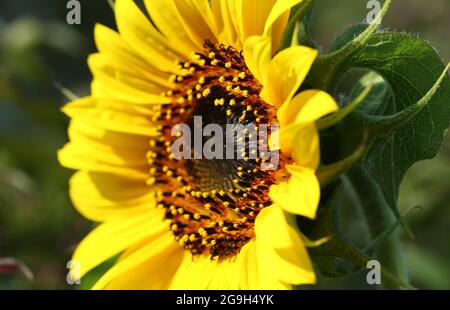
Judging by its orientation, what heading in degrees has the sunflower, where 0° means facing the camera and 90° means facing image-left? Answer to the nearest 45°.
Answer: approximately 45°
